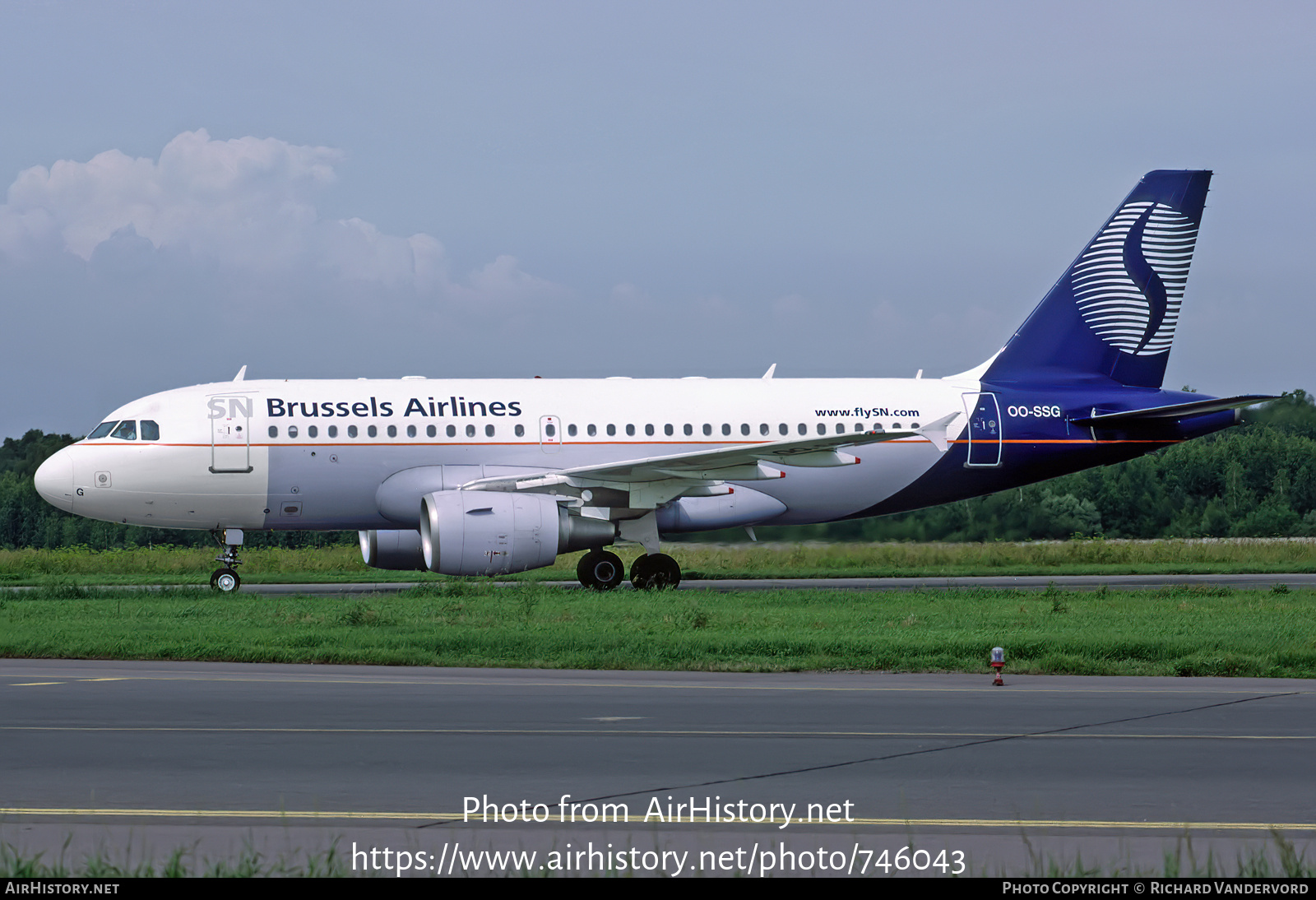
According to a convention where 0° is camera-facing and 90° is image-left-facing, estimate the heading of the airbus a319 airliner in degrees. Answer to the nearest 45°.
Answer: approximately 90°

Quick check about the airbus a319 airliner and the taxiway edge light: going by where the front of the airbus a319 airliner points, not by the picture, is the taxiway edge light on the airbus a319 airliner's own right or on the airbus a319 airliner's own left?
on the airbus a319 airliner's own left
